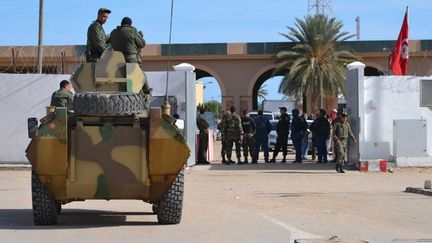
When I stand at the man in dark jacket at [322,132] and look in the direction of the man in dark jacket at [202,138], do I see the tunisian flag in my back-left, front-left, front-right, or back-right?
back-right

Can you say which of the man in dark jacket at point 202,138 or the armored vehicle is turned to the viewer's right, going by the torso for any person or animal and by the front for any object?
the man in dark jacket

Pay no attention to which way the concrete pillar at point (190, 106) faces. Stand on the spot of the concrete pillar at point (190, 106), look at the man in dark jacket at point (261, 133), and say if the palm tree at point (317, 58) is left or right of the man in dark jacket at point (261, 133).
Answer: left

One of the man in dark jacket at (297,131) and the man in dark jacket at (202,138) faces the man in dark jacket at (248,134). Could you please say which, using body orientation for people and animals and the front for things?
the man in dark jacket at (202,138)

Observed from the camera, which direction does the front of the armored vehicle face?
facing away from the viewer
